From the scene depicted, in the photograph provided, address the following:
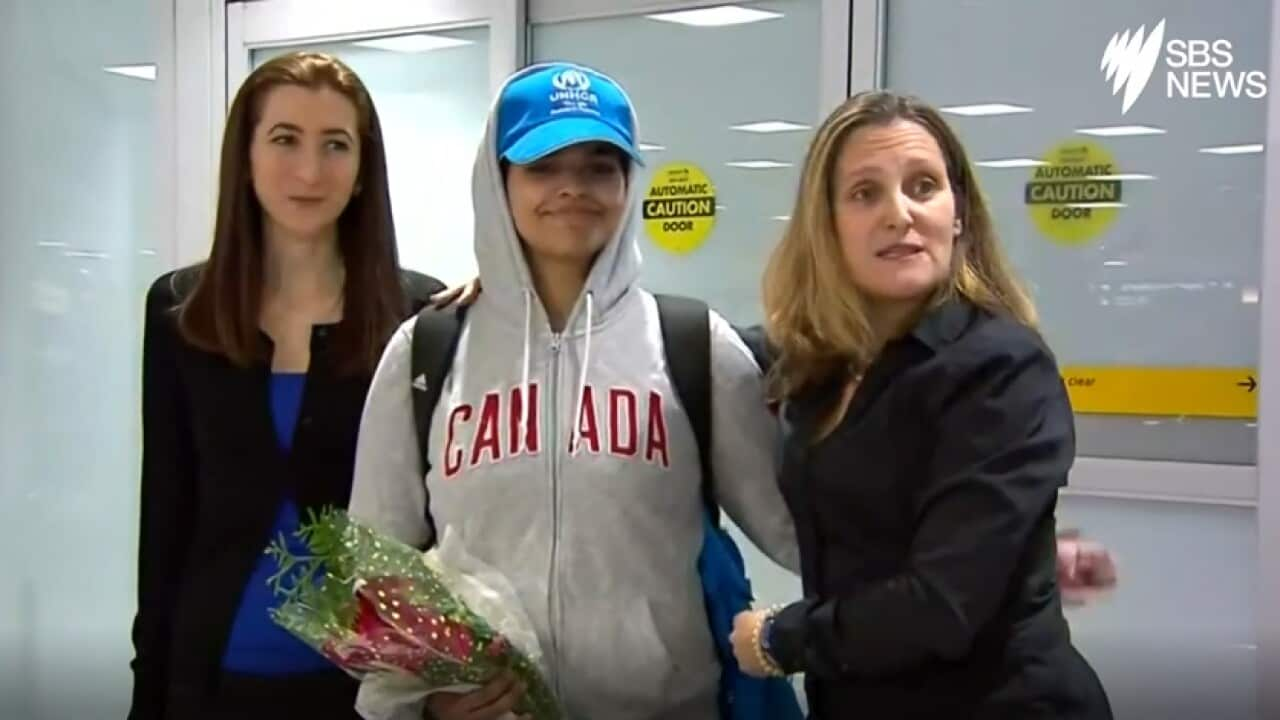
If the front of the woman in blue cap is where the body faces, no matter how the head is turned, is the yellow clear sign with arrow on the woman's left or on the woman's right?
on the woman's left

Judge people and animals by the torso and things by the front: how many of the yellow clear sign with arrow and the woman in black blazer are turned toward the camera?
2

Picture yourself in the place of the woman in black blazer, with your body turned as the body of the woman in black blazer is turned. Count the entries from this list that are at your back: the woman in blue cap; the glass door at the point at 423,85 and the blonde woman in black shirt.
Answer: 1

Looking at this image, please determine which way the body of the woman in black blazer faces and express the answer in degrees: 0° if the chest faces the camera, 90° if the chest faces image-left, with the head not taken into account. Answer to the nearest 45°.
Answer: approximately 0°

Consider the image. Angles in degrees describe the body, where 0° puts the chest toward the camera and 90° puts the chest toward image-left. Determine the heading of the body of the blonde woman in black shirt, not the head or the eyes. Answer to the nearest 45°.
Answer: approximately 45°

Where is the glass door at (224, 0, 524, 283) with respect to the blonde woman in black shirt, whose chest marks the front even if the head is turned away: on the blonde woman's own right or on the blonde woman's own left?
on the blonde woman's own right
